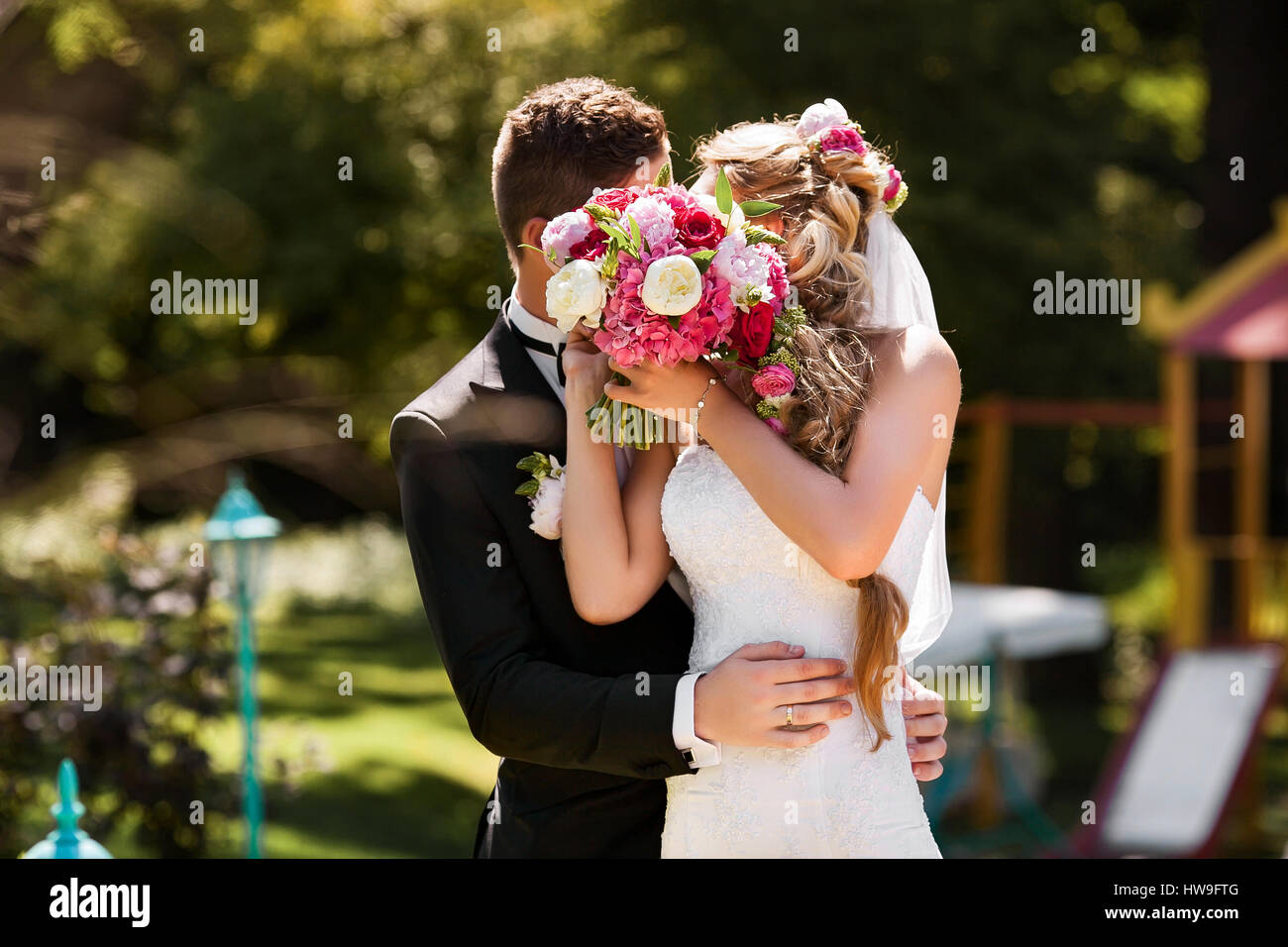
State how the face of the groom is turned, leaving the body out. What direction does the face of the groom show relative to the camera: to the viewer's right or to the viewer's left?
to the viewer's right

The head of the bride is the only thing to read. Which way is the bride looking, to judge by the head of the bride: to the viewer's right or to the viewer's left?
to the viewer's left

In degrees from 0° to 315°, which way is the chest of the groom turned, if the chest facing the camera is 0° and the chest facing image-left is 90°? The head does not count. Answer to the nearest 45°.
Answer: approximately 315°

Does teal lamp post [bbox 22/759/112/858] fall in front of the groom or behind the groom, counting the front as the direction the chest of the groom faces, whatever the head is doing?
behind

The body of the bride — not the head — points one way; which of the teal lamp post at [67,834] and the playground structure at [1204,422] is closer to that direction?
the teal lamp post
